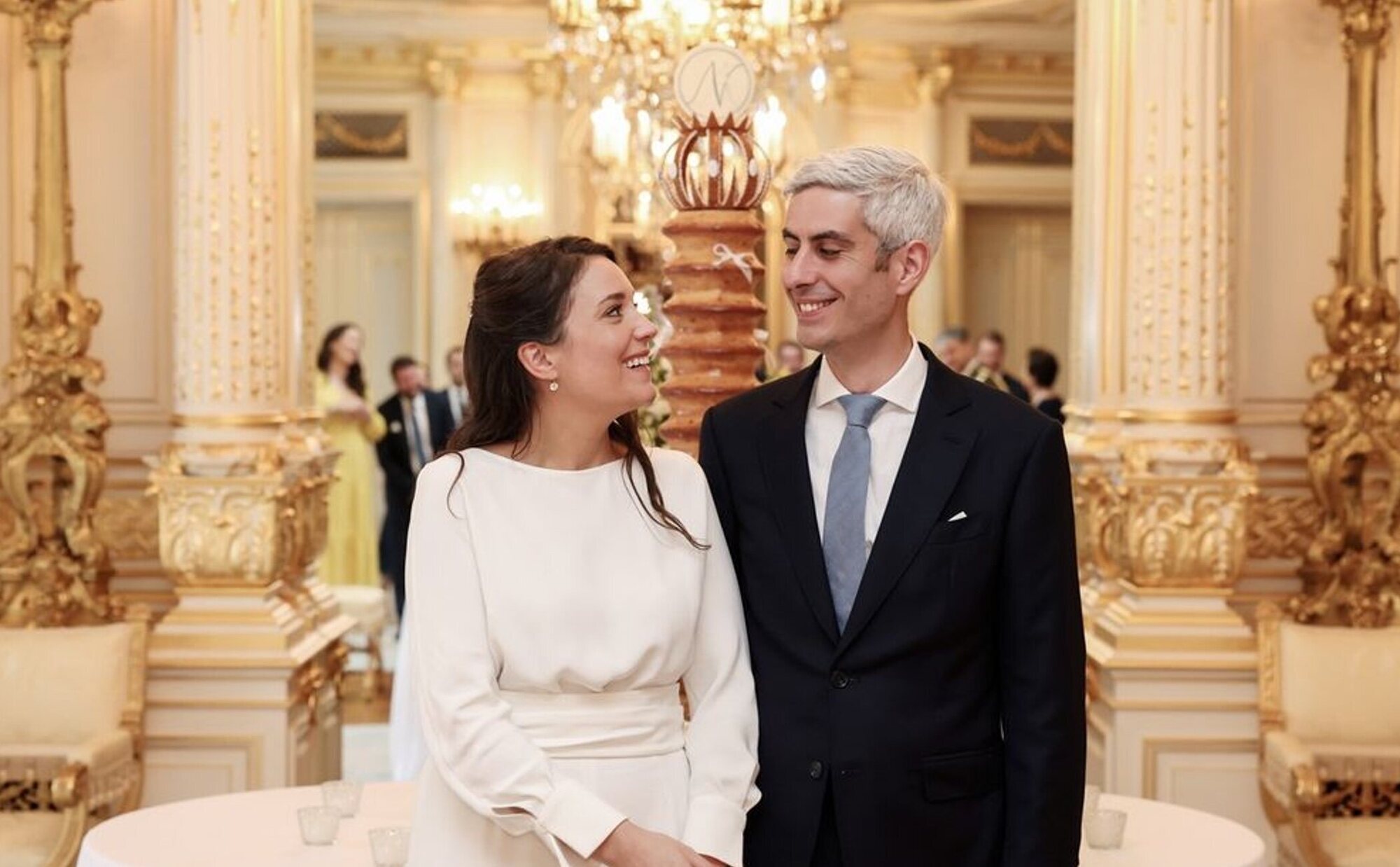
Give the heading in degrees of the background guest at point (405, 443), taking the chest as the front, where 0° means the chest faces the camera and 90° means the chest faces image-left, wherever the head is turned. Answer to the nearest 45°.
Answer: approximately 0°

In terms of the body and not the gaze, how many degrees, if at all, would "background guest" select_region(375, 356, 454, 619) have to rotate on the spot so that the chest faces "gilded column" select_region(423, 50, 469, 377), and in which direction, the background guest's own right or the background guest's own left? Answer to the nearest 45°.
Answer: approximately 180°

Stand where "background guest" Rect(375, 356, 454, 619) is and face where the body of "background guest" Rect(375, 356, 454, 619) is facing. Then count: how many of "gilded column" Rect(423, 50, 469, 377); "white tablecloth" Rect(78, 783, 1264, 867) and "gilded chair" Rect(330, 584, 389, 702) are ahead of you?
2

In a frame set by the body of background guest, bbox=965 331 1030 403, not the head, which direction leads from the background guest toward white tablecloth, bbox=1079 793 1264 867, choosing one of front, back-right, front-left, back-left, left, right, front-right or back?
front-left

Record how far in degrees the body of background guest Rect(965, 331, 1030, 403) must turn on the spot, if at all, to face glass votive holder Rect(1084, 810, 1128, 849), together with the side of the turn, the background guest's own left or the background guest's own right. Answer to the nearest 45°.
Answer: approximately 45° to the background guest's own left

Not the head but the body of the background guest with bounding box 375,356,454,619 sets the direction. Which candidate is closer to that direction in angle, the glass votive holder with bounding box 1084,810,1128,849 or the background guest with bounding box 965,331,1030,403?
the glass votive holder

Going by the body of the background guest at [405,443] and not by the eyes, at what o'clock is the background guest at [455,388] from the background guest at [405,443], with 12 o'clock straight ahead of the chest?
the background guest at [455,388] is roughly at 7 o'clock from the background guest at [405,443].

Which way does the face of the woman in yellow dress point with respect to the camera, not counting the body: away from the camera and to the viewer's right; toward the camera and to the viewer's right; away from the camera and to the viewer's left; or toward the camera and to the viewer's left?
toward the camera and to the viewer's right

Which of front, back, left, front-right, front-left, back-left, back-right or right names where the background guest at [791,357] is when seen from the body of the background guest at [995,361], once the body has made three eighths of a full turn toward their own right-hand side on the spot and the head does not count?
front-left

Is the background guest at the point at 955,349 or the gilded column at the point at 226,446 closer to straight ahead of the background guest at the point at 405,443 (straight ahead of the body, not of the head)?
the gilded column

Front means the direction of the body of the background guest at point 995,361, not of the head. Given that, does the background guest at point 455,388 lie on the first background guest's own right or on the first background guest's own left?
on the first background guest's own right
